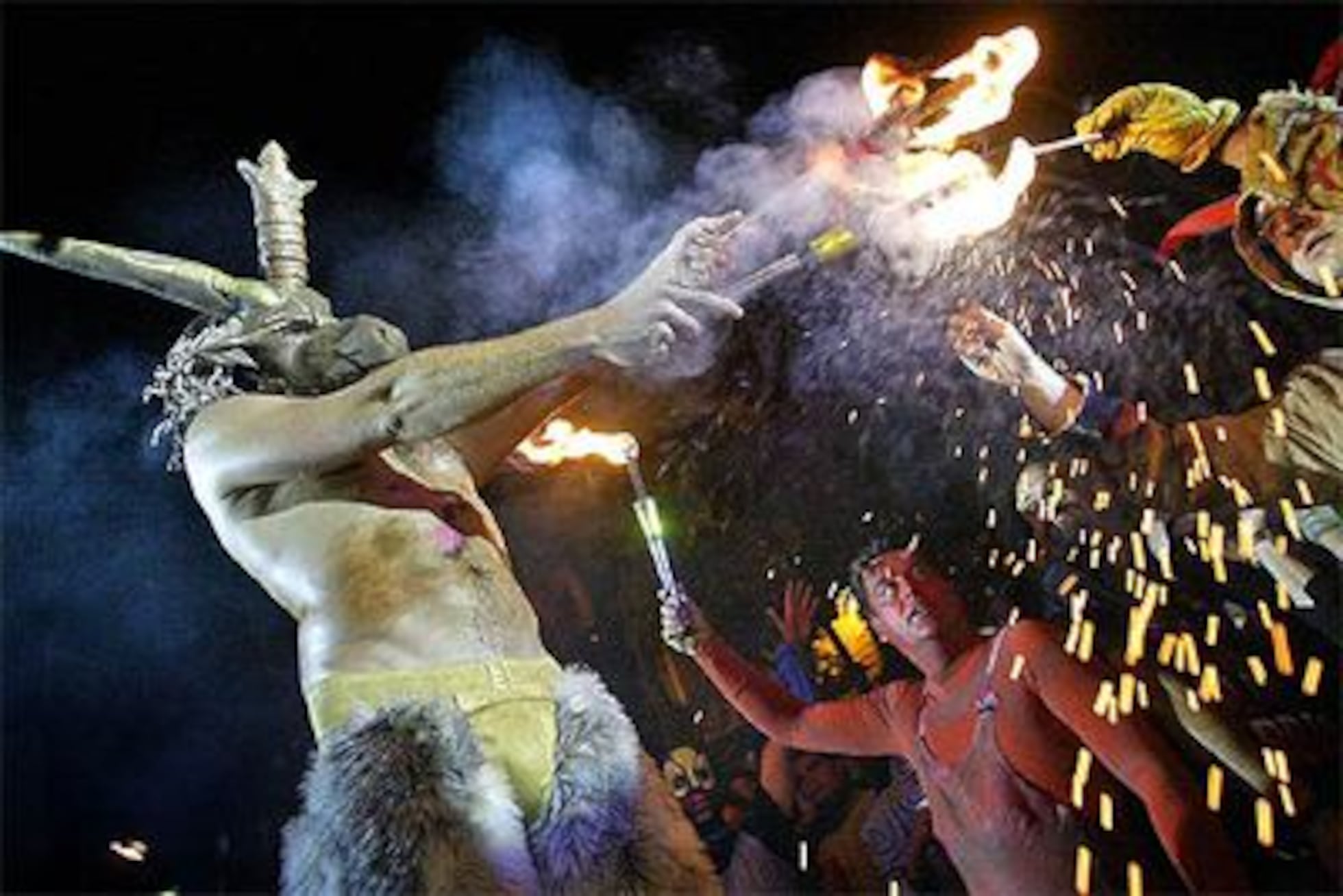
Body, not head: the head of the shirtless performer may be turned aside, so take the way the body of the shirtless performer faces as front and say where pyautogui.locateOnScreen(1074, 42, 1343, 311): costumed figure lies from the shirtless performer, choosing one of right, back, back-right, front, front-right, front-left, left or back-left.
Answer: front-left

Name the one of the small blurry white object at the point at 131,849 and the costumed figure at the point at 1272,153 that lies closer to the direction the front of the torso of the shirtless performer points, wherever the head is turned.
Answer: the costumed figure

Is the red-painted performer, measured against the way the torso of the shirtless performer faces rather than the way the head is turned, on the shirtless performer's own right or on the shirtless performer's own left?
on the shirtless performer's own left

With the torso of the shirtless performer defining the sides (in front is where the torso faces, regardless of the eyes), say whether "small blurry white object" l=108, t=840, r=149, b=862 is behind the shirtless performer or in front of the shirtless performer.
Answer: behind

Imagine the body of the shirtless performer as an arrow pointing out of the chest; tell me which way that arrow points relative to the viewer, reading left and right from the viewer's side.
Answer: facing the viewer and to the right of the viewer

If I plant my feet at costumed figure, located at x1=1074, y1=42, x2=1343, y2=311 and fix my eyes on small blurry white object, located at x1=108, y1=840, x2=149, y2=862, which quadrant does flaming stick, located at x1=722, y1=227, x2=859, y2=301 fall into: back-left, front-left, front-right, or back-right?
front-left

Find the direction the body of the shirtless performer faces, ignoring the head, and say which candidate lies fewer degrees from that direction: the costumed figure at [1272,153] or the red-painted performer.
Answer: the costumed figure
